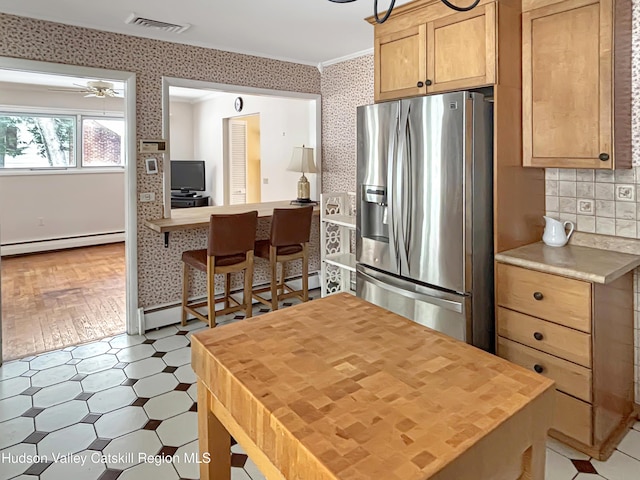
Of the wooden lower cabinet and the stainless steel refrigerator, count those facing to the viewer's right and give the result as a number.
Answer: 0

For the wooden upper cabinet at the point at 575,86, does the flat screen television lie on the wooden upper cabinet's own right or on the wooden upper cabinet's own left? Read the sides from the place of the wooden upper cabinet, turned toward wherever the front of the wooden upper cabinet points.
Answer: on the wooden upper cabinet's own right

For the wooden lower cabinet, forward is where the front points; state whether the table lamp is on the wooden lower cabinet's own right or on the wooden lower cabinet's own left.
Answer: on the wooden lower cabinet's own right

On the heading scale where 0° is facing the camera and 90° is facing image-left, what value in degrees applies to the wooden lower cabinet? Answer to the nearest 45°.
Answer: approximately 45°

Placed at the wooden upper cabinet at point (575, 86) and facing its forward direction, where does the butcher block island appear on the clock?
The butcher block island is roughly at 11 o'clock from the wooden upper cabinet.

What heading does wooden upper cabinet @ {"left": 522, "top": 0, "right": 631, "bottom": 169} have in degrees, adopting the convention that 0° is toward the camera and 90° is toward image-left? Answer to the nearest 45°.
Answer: approximately 45°

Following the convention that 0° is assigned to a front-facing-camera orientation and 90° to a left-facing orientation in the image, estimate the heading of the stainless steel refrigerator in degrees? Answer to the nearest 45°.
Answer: approximately 45°

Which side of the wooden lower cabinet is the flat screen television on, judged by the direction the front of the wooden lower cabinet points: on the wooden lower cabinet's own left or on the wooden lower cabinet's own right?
on the wooden lower cabinet's own right

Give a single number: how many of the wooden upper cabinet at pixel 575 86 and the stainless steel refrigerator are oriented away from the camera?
0
